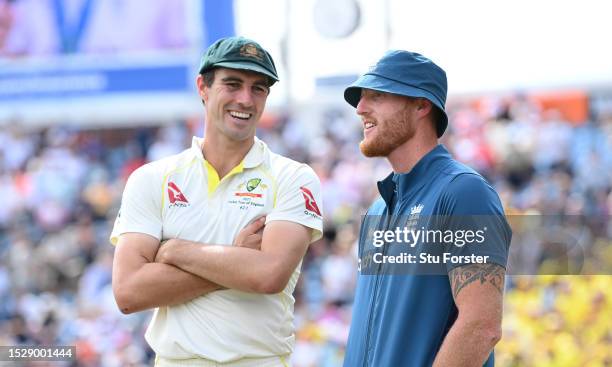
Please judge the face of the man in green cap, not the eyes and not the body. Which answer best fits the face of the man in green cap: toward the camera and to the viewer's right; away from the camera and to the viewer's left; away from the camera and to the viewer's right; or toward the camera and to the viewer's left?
toward the camera and to the viewer's right

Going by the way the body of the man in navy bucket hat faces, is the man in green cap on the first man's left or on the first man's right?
on the first man's right

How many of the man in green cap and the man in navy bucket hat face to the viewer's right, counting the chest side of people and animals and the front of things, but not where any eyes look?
0

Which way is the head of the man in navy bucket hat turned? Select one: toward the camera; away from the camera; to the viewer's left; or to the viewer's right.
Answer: to the viewer's left

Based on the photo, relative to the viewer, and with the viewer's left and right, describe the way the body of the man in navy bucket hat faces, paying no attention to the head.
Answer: facing the viewer and to the left of the viewer

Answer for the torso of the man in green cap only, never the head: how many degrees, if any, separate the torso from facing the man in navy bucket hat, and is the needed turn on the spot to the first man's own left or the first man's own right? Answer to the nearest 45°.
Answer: approximately 45° to the first man's own left

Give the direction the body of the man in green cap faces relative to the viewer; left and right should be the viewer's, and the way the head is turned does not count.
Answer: facing the viewer
